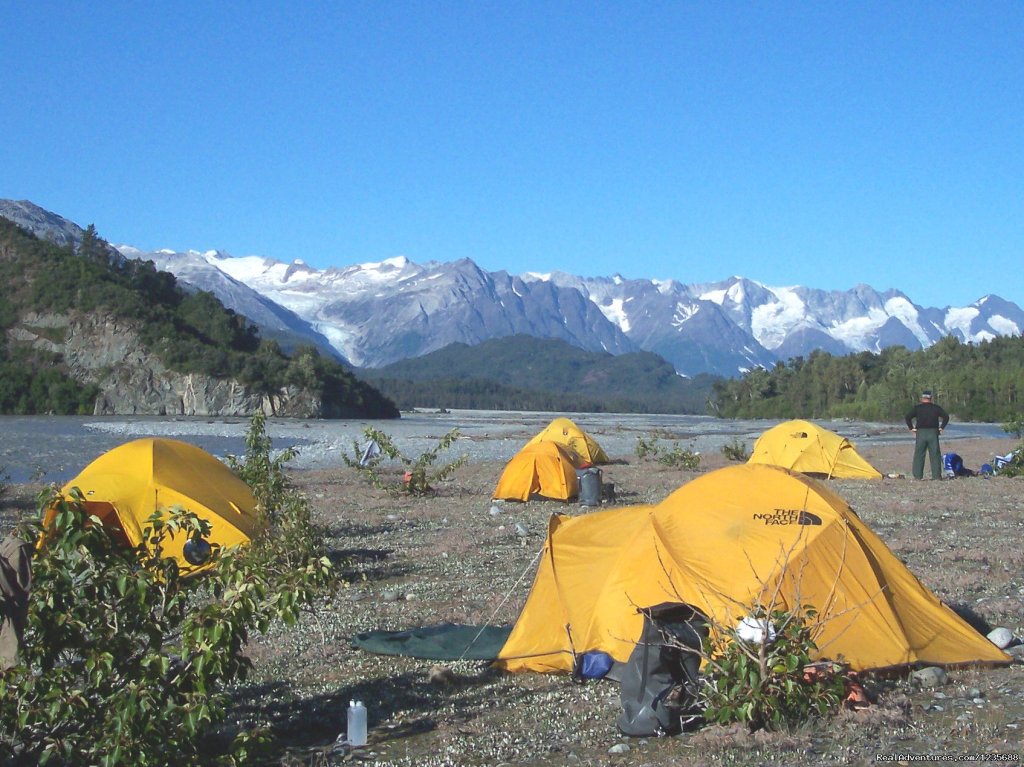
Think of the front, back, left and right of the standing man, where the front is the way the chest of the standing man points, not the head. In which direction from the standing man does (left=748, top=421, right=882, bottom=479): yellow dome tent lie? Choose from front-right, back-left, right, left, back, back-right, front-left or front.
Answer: front-left

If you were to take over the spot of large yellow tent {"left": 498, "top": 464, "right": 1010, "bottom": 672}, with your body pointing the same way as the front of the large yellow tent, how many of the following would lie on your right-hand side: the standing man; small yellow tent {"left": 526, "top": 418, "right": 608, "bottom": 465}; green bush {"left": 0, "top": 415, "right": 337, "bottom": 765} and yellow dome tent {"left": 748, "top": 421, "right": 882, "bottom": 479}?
3

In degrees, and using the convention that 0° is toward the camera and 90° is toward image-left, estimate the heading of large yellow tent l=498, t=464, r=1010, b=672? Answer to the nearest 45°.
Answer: approximately 90°

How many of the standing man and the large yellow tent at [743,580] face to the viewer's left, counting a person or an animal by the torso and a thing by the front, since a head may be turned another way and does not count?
1

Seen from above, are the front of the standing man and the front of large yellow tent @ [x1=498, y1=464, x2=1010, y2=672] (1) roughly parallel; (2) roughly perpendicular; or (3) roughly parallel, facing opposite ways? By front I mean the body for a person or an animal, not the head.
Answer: roughly perpendicular

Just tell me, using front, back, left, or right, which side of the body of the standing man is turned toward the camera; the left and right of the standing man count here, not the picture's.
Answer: back

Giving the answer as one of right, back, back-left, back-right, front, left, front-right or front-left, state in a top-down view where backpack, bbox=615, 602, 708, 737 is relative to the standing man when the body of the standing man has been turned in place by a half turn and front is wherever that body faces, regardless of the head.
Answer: front

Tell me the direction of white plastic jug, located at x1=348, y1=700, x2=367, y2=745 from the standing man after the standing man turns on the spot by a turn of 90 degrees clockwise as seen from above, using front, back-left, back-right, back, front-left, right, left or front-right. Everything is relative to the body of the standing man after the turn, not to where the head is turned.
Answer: right

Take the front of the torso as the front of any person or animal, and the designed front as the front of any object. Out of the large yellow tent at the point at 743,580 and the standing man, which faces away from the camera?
the standing man

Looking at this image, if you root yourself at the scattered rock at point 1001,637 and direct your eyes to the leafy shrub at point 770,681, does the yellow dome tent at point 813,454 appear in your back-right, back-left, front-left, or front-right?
back-right

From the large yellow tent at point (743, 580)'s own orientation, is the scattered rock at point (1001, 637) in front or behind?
behind

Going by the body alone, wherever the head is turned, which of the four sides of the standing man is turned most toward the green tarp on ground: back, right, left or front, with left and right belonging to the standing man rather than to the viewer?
back

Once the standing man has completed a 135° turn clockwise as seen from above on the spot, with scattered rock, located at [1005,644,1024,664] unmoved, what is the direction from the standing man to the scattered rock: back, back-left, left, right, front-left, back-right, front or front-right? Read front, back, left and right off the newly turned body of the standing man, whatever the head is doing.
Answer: front-right
